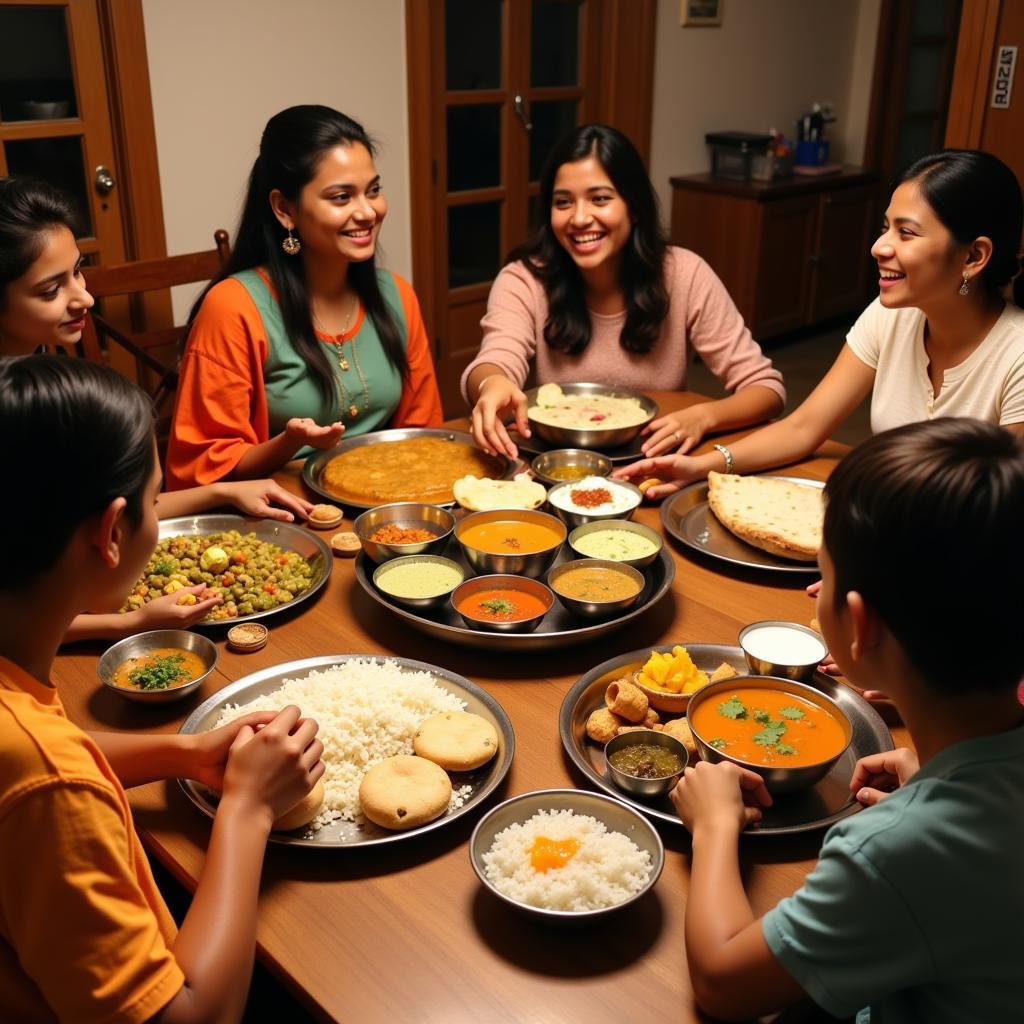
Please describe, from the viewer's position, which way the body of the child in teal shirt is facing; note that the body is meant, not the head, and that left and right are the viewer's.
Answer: facing away from the viewer and to the left of the viewer

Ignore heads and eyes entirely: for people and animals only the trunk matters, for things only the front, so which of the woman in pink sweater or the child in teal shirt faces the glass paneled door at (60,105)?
the child in teal shirt

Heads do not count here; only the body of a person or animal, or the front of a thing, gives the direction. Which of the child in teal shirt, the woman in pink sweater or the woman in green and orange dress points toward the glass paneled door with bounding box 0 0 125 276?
the child in teal shirt

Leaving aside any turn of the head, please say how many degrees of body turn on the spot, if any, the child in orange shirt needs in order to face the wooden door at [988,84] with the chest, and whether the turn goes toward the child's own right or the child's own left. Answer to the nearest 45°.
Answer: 0° — they already face it

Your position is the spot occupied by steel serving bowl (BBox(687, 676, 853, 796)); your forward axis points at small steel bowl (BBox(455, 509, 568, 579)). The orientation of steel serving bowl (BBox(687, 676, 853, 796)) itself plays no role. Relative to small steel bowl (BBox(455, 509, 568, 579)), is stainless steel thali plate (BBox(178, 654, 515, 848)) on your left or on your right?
left

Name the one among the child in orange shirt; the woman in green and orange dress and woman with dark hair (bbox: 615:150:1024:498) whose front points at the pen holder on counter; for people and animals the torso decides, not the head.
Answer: the child in orange shirt

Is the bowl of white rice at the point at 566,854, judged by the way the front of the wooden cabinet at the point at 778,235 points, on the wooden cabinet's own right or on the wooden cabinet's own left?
on the wooden cabinet's own right

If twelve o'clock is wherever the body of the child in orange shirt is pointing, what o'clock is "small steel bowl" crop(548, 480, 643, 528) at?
The small steel bowl is roughly at 12 o'clock from the child in orange shirt.

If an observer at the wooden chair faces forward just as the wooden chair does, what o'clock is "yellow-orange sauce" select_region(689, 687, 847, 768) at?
The yellow-orange sauce is roughly at 1 o'clock from the wooden chair.

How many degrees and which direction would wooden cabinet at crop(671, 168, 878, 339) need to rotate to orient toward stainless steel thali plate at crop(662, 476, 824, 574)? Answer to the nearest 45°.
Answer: approximately 45° to its right

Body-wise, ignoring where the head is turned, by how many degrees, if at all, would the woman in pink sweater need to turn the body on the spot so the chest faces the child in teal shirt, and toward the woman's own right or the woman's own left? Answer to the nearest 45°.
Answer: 0° — they already face them

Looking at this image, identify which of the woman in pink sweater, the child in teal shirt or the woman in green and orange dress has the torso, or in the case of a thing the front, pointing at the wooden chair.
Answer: the child in teal shirt
